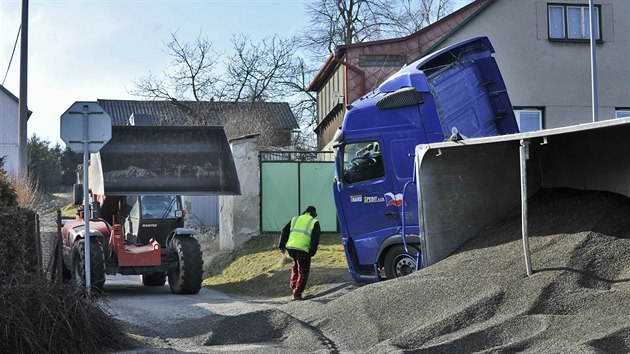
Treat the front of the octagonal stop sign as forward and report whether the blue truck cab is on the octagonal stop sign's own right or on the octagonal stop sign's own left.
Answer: on the octagonal stop sign's own right

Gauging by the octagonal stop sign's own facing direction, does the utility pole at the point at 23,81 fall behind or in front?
in front

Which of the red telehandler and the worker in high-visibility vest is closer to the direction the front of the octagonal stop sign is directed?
the red telehandler

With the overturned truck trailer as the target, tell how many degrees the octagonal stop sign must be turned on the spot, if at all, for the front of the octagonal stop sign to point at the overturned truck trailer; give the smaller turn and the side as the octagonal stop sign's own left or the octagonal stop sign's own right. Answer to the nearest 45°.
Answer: approximately 90° to the octagonal stop sign's own right

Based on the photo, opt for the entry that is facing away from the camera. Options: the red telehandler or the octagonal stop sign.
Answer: the octagonal stop sign

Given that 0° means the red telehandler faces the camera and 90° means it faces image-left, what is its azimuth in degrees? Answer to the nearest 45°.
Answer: approximately 315°

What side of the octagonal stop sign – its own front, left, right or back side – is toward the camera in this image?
back

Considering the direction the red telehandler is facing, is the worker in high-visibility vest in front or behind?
in front

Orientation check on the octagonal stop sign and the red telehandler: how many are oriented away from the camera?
1

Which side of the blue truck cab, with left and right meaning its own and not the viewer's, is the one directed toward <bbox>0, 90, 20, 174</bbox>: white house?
front
